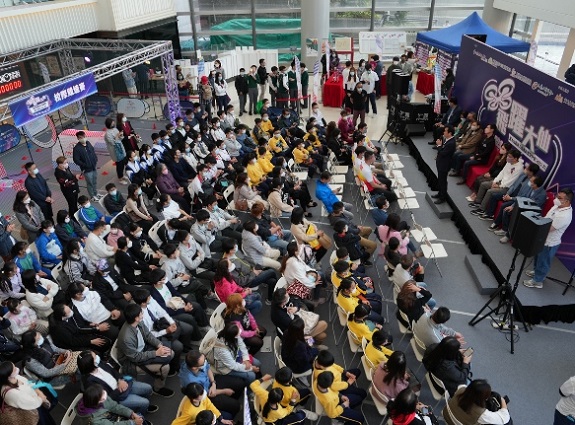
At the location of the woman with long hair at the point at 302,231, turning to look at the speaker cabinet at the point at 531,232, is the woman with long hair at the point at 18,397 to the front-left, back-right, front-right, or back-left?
back-right

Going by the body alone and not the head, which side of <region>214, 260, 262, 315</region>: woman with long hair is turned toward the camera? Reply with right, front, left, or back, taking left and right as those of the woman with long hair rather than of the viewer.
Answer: right

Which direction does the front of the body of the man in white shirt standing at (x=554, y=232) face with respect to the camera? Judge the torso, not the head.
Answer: to the viewer's left

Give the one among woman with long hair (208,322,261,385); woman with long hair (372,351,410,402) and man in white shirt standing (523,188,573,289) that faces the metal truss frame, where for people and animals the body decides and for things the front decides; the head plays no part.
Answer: the man in white shirt standing

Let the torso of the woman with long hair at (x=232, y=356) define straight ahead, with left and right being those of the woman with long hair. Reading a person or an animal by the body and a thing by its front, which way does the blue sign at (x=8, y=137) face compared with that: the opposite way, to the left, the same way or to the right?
to the right

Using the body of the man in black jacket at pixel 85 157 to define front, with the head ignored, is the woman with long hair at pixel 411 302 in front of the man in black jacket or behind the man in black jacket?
in front

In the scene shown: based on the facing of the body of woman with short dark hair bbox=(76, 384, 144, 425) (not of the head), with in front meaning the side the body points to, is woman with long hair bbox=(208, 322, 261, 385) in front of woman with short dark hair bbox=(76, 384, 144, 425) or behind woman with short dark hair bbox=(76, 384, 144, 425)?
in front

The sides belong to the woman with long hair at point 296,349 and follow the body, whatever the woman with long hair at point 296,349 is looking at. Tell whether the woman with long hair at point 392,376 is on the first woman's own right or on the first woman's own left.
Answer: on the first woman's own right

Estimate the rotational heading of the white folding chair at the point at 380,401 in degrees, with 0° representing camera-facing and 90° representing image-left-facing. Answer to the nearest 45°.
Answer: approximately 225°

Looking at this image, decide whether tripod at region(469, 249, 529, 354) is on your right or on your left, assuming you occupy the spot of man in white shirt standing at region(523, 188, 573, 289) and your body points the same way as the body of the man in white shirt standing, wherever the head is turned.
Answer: on your left

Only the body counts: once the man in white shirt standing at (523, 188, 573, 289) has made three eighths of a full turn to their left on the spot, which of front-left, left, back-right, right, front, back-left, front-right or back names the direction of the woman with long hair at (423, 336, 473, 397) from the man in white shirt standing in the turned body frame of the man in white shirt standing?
front-right

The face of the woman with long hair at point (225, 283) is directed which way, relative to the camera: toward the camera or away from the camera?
away from the camera

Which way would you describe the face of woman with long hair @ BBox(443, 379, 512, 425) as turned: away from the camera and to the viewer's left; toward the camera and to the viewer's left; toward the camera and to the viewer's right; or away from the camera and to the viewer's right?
away from the camera and to the viewer's right

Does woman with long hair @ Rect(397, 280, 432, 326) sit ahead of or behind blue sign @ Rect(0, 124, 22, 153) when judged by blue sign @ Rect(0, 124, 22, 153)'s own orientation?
ahead

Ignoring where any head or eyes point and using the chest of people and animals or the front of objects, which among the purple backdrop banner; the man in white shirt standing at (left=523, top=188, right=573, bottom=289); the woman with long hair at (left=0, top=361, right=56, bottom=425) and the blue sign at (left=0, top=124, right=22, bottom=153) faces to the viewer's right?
the woman with long hair

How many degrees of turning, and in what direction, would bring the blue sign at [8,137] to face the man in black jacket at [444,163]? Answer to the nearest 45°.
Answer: approximately 45° to its left
